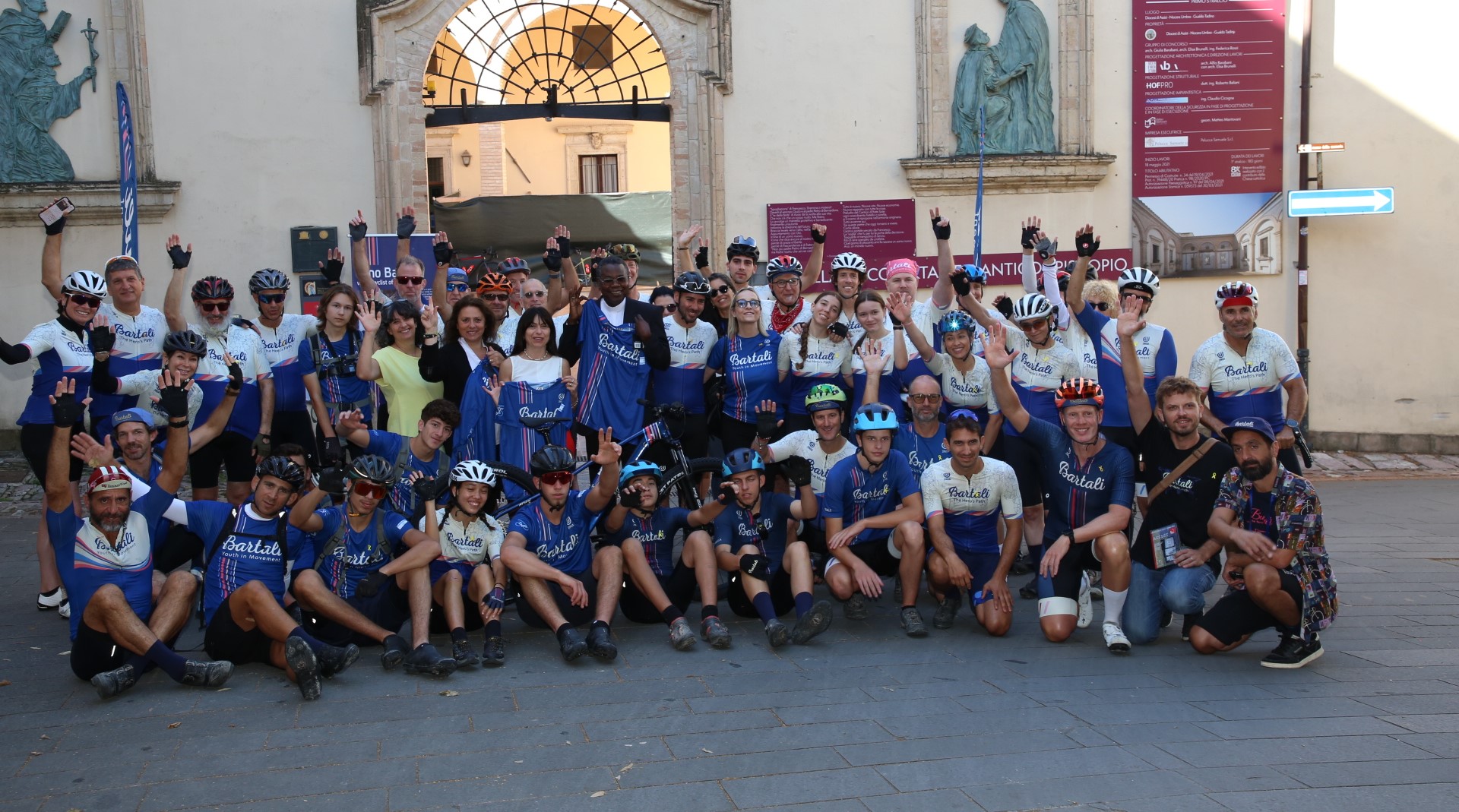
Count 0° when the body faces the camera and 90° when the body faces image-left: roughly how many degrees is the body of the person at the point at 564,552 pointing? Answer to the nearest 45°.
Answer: approximately 0°

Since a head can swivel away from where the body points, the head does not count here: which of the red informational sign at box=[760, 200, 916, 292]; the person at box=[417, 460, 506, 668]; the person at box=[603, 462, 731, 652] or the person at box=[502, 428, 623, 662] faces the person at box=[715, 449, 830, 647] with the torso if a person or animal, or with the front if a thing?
the red informational sign

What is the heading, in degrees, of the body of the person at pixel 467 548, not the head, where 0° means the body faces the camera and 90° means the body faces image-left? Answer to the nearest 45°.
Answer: approximately 0°

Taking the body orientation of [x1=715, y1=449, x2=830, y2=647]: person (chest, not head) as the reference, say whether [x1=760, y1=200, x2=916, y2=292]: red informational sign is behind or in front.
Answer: behind

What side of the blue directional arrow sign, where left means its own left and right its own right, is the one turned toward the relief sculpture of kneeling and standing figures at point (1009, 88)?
right
